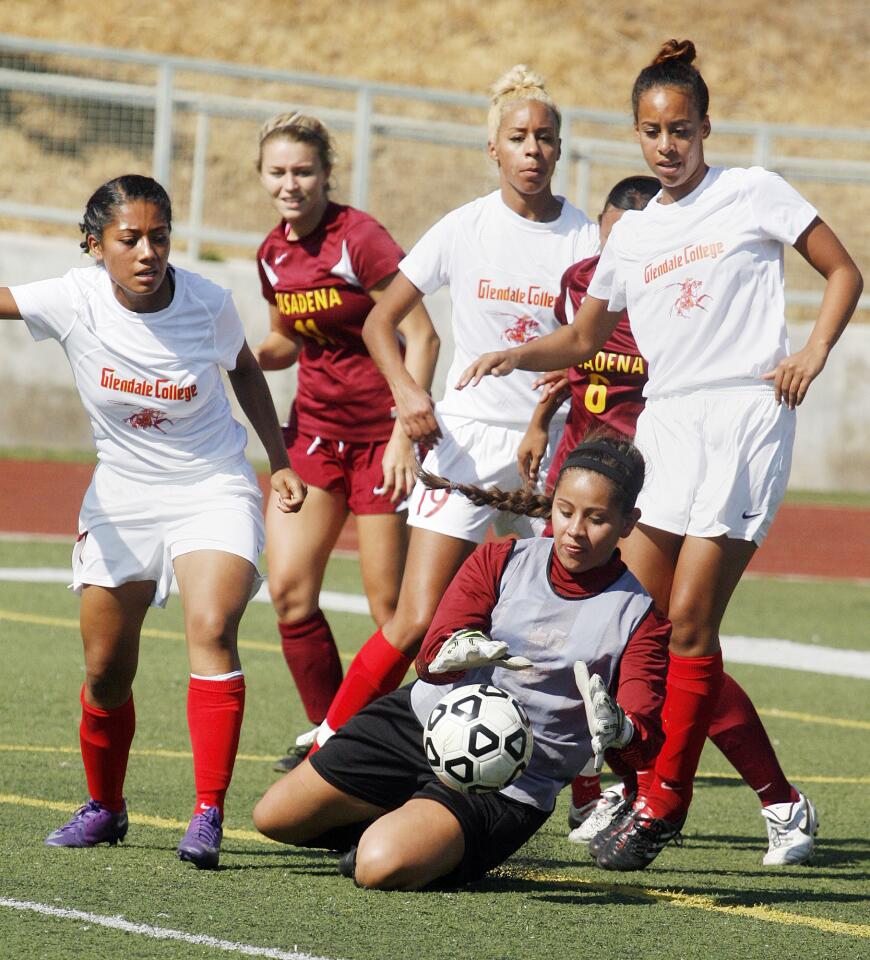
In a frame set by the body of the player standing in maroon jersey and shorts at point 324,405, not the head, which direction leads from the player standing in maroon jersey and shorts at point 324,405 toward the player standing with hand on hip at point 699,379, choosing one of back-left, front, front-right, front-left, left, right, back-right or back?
left

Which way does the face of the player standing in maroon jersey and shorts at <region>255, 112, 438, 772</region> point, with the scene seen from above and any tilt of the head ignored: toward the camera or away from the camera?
toward the camera

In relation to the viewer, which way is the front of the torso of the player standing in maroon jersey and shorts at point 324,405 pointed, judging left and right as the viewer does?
facing the viewer and to the left of the viewer

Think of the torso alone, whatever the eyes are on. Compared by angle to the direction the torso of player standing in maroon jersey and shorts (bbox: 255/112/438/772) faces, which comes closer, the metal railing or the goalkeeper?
the goalkeeper

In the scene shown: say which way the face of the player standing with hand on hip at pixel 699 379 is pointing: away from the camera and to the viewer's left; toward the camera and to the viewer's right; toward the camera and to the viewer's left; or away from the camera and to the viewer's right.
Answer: toward the camera and to the viewer's left

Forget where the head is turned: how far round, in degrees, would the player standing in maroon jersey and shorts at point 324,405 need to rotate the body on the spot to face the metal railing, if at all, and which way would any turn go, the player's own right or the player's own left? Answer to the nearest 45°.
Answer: approximately 135° to the player's own right

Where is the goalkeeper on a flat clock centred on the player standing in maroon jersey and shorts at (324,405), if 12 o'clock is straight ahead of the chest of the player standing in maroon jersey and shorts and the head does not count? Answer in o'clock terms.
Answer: The goalkeeper is roughly at 10 o'clock from the player standing in maroon jersey and shorts.

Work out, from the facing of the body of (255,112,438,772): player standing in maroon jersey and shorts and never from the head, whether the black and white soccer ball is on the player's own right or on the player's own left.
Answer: on the player's own left

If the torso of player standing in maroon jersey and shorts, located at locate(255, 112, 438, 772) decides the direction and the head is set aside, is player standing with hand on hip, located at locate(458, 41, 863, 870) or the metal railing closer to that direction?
the player standing with hand on hip
